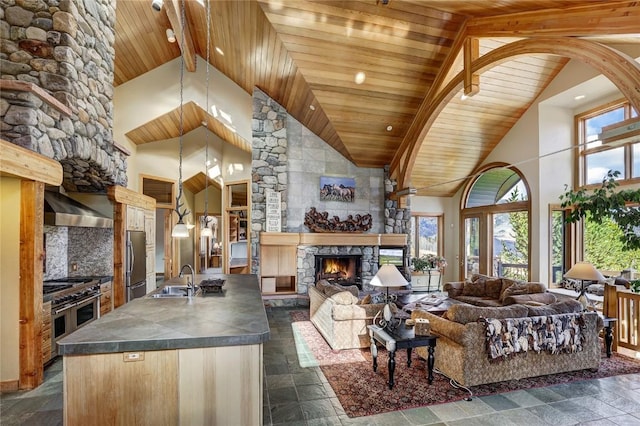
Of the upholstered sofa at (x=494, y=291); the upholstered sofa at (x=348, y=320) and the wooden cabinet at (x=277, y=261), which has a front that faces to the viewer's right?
the upholstered sofa at (x=348, y=320)

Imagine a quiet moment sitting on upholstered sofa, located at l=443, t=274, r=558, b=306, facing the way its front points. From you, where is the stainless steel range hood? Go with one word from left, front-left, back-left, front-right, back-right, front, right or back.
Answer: front-right

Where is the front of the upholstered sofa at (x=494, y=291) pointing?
toward the camera

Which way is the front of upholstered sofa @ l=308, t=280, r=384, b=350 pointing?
to the viewer's right

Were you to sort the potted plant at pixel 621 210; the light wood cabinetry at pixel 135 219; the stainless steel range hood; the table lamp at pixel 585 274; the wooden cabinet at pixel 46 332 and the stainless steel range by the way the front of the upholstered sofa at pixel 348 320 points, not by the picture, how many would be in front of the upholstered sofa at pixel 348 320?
2

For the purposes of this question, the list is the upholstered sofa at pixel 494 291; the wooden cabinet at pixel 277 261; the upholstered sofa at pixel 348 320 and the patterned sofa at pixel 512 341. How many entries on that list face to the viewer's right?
1

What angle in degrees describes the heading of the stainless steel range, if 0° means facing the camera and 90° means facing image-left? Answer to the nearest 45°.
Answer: approximately 315°

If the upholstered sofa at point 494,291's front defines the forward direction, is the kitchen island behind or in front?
in front

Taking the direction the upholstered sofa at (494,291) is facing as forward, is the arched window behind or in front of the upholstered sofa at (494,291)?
behind

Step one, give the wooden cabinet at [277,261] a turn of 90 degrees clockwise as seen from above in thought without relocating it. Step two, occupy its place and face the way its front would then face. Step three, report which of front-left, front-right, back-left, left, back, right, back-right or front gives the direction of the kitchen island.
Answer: left

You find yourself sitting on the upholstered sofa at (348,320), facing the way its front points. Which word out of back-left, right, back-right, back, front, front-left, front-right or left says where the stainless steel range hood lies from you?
back
